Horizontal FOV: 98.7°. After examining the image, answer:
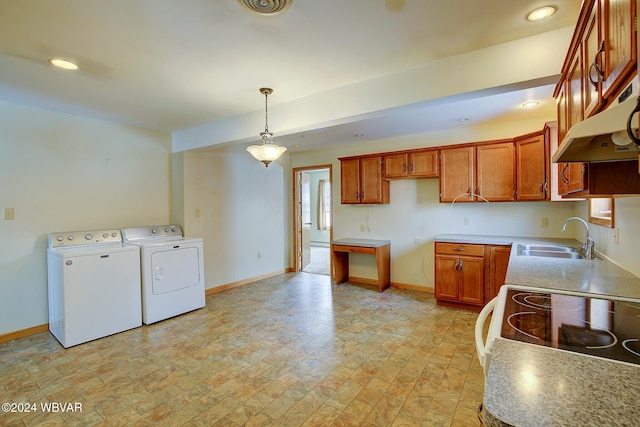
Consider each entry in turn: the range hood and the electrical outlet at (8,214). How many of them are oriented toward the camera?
1

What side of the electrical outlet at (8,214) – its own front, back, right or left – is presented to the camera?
front

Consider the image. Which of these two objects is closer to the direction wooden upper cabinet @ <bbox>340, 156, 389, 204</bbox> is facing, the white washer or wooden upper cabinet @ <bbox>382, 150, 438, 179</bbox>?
the white washer

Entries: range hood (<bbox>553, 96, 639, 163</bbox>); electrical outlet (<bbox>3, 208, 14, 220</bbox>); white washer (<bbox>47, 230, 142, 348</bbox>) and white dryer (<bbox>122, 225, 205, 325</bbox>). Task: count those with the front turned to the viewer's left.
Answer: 1

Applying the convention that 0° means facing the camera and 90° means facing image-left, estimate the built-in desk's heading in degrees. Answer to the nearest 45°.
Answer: approximately 45°

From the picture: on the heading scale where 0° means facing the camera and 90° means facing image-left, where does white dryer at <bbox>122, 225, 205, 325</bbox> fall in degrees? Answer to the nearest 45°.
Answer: approximately 315°

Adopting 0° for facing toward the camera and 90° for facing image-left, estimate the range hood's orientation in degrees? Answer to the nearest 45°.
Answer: approximately 90°

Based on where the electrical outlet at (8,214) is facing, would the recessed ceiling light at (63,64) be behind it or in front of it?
in front

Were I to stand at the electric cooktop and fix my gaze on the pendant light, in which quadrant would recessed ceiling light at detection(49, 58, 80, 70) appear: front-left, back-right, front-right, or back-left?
front-left
